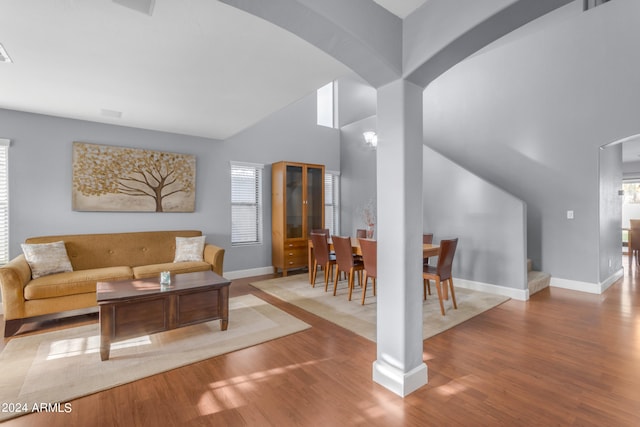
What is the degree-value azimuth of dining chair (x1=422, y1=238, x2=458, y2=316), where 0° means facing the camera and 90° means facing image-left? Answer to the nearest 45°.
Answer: approximately 135°

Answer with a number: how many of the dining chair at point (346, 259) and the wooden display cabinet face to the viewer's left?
0

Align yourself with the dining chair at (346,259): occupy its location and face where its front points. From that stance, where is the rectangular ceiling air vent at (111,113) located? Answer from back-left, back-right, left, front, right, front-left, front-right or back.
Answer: back-left

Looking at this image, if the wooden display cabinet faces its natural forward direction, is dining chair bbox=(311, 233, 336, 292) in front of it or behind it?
in front

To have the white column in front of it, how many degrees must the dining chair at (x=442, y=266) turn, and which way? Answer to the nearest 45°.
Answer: approximately 135° to its left

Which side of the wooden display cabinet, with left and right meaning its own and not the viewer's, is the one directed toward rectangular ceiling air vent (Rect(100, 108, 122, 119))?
right

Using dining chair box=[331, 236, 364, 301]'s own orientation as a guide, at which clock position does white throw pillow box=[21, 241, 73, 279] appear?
The white throw pillow is roughly at 7 o'clock from the dining chair.

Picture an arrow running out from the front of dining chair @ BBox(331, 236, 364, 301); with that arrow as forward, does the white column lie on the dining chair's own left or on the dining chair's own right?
on the dining chair's own right

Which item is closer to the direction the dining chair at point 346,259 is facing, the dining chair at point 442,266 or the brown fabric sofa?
the dining chair

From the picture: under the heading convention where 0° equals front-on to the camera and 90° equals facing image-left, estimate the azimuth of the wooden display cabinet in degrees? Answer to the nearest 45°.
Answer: approximately 315°

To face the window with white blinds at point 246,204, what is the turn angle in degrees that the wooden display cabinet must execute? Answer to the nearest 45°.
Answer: approximately 135° to its right

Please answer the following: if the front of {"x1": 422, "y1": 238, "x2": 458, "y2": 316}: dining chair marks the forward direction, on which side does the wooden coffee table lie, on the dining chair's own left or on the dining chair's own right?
on the dining chair's own left

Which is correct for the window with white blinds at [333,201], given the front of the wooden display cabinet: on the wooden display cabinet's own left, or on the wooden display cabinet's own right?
on the wooden display cabinet's own left

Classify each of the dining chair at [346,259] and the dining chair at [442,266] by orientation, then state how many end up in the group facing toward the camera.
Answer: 0

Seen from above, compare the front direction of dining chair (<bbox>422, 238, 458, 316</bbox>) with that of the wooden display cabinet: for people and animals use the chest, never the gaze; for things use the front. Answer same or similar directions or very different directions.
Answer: very different directions

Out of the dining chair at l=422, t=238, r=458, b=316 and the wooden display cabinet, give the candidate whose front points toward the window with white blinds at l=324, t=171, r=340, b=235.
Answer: the dining chair

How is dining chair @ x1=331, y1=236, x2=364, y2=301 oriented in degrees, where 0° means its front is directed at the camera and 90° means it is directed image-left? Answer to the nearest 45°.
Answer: approximately 225°
